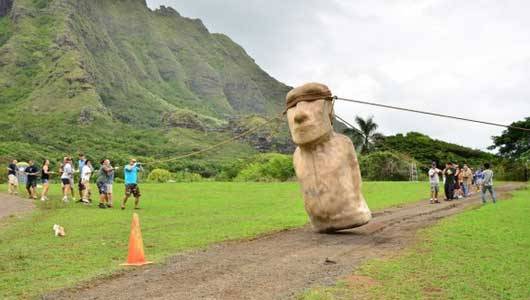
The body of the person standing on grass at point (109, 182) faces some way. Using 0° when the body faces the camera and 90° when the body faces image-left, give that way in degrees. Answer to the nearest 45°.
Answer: approximately 270°

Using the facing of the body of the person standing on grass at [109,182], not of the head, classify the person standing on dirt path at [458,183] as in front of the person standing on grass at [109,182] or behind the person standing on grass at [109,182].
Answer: in front

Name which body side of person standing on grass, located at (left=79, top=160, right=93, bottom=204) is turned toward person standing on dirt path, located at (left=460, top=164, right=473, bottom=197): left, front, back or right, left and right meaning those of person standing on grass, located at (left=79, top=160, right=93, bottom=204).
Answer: front

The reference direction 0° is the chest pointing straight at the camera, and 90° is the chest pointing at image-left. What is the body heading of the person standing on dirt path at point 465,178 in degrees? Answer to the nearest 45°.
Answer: approximately 90°

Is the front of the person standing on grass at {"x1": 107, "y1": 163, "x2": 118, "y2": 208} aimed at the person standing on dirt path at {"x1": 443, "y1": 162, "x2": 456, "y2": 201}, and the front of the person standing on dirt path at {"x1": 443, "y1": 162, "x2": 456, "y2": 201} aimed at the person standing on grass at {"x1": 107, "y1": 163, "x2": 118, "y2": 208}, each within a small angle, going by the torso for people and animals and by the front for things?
no

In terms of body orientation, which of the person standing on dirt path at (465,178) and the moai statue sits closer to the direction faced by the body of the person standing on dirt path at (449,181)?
the moai statue

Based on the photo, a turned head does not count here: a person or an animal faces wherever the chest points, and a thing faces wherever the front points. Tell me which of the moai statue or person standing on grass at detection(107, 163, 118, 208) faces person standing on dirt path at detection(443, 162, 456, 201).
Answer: person standing on grass at detection(107, 163, 118, 208)

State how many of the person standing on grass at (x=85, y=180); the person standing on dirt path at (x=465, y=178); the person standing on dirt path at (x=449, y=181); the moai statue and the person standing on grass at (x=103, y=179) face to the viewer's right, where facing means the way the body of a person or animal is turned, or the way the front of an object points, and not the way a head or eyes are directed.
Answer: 2

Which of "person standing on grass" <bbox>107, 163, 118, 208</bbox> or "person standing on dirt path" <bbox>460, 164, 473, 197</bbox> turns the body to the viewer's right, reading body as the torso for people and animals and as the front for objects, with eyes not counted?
"person standing on grass" <bbox>107, 163, 118, 208</bbox>

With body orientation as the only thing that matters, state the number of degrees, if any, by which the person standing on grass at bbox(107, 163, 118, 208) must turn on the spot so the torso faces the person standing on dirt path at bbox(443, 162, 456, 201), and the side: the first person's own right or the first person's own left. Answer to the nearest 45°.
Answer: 0° — they already face them

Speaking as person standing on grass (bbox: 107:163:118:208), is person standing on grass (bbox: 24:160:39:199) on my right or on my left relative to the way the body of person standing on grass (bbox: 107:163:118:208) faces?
on my left

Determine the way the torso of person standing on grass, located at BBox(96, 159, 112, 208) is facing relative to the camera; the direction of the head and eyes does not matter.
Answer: to the viewer's right
